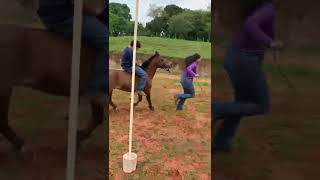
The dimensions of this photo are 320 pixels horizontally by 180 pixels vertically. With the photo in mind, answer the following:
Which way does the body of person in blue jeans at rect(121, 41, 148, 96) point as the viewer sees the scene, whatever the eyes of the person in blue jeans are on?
to the viewer's right

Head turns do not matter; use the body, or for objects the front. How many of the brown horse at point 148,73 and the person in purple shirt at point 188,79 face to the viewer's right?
2

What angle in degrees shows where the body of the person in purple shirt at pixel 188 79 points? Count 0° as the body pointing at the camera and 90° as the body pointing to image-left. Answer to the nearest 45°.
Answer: approximately 270°
